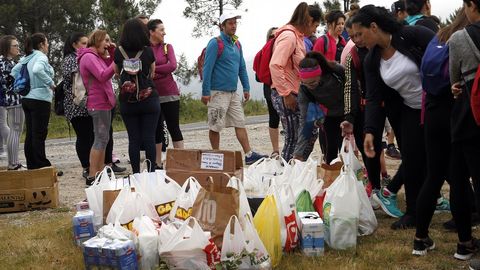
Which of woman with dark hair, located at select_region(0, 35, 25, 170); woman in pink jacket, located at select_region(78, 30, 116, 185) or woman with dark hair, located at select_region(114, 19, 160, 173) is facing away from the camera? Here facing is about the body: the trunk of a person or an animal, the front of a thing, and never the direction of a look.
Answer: woman with dark hair, located at select_region(114, 19, 160, 173)

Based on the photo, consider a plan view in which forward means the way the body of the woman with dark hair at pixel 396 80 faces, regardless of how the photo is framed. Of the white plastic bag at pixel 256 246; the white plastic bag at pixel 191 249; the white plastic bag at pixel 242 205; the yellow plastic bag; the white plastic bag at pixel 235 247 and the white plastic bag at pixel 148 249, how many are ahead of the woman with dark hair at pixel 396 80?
6

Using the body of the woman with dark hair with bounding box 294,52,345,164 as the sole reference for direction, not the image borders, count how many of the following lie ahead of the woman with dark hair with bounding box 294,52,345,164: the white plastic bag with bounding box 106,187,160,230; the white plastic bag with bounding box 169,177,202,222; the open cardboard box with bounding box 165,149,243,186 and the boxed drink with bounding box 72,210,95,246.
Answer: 4

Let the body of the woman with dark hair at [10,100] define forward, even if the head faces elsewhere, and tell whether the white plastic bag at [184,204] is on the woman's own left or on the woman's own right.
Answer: on the woman's own right

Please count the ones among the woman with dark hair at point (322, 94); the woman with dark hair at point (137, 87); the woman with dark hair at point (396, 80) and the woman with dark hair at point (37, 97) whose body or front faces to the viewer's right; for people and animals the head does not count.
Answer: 1

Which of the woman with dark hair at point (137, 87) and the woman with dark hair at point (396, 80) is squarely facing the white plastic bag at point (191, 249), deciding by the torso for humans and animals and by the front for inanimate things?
the woman with dark hair at point (396, 80)

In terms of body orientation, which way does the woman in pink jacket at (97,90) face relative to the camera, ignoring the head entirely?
to the viewer's right

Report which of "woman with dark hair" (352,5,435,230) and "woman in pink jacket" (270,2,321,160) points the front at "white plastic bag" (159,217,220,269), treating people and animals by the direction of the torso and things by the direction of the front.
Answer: the woman with dark hair

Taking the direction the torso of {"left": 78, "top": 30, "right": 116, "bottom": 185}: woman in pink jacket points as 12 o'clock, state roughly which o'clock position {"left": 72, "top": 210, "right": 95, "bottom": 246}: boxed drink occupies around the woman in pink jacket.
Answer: The boxed drink is roughly at 3 o'clock from the woman in pink jacket.

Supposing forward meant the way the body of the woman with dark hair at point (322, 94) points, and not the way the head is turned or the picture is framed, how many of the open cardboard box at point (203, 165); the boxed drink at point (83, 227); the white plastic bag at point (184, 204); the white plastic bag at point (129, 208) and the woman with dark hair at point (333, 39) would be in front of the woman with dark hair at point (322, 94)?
4

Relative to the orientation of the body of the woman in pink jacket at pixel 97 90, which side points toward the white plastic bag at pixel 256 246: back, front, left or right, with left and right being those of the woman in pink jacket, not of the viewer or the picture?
right

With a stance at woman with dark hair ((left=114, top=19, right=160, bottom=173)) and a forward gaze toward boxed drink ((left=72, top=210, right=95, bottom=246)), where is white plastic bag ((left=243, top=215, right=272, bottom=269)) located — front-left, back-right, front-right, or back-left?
front-left
